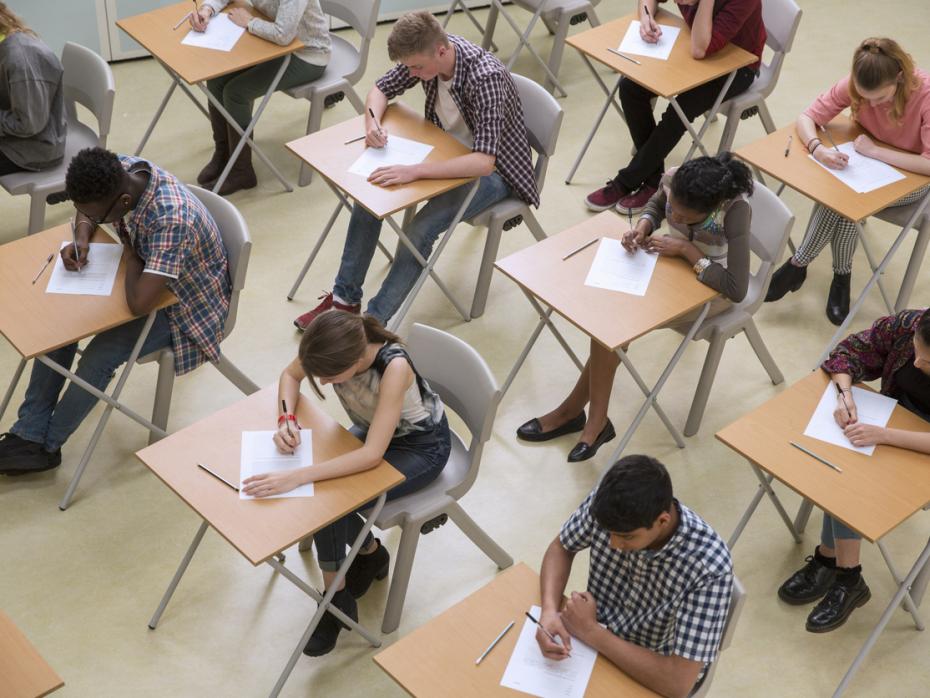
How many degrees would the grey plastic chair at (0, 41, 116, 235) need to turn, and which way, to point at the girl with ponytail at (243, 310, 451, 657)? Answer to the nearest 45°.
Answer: approximately 45° to its left

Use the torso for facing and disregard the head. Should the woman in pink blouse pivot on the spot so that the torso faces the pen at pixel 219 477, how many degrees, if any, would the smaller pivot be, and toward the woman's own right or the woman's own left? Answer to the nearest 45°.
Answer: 0° — they already face it

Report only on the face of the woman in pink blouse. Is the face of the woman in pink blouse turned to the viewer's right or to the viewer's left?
to the viewer's left

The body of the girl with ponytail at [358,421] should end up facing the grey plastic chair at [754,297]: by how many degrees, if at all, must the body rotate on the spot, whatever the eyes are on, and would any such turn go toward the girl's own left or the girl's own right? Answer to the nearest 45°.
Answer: approximately 180°

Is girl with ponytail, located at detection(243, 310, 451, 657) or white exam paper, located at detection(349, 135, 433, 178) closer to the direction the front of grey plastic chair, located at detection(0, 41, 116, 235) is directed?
the girl with ponytail

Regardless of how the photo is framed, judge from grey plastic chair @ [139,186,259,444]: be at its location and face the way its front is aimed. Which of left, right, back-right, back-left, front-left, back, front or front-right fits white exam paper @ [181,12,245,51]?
back-right

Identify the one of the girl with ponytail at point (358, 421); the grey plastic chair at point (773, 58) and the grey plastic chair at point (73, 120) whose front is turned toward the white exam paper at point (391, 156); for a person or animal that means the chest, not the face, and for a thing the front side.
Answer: the grey plastic chair at point (773, 58)

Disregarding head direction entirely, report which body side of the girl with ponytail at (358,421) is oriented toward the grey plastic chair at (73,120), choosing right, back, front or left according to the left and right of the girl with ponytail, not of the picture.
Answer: right

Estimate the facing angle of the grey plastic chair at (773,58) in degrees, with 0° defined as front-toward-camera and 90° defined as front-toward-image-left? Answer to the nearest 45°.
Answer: approximately 45°

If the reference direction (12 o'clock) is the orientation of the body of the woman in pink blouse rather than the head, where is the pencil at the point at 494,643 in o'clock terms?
The pencil is roughly at 11 o'clock from the woman in pink blouse.

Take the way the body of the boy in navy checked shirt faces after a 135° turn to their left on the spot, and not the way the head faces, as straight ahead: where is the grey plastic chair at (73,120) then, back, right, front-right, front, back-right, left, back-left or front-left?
back-left
